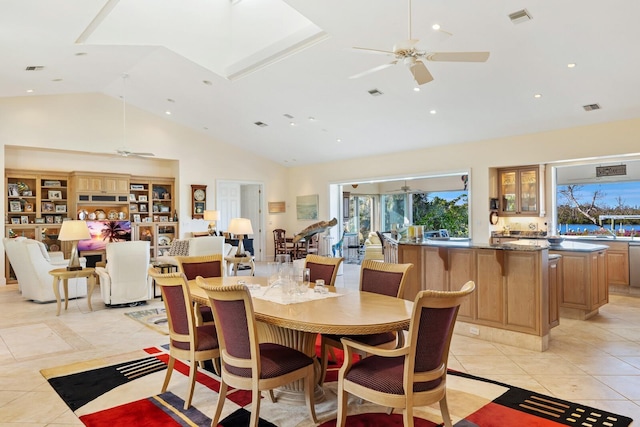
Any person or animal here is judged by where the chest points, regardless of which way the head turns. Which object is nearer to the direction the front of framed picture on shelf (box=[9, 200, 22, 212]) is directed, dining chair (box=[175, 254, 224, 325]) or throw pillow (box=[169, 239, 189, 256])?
the dining chair

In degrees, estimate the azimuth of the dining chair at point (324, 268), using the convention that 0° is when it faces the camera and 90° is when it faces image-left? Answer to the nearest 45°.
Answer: approximately 45°

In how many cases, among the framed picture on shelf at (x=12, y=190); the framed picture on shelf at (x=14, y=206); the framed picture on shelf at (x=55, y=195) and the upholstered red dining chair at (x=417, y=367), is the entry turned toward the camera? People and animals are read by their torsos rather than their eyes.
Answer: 3

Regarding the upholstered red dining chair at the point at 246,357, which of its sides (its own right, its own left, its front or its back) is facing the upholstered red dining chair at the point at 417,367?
right

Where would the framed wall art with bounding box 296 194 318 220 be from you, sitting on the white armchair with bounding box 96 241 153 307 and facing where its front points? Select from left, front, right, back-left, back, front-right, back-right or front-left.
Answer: right

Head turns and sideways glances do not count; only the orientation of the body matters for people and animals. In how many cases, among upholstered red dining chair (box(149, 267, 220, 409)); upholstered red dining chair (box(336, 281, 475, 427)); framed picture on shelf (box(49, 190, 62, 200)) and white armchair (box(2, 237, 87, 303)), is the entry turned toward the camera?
1

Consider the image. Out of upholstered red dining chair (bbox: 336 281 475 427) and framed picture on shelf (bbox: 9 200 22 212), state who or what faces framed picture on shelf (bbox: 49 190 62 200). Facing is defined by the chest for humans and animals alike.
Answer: the upholstered red dining chair

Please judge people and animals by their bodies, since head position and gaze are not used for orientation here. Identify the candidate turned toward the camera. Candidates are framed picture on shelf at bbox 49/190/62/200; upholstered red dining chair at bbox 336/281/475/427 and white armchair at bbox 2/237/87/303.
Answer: the framed picture on shelf
